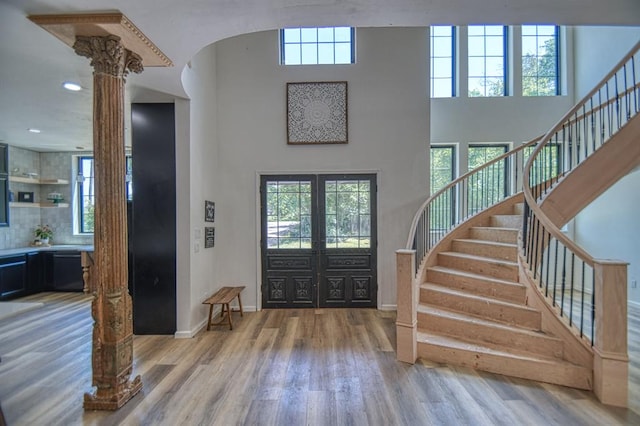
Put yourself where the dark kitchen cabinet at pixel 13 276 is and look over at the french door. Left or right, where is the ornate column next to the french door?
right

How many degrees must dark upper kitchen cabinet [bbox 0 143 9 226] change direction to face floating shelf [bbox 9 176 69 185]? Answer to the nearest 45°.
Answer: approximately 90° to its left

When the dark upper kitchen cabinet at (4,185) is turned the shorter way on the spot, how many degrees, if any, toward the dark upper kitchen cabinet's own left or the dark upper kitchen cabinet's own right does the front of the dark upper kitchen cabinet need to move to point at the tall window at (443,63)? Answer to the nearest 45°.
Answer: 0° — it already faces it

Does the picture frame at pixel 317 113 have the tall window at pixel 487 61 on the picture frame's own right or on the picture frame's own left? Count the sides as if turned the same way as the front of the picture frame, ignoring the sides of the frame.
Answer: on the picture frame's own left

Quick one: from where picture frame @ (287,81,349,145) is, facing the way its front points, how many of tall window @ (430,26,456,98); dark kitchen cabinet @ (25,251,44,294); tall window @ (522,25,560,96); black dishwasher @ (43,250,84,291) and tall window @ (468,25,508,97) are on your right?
2

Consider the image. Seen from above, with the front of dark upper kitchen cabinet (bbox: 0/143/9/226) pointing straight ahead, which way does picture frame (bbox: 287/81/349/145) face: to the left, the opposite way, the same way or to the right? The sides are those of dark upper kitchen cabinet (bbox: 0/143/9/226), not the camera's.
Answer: to the right

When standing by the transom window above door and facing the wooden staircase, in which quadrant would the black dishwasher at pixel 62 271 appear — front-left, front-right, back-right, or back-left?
back-right

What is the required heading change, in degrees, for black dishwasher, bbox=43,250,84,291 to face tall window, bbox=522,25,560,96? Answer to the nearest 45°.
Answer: approximately 45° to its left

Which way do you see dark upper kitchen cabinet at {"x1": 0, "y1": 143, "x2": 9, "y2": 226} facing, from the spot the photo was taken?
facing the viewer and to the right of the viewer

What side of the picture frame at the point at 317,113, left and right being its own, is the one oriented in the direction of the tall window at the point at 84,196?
right

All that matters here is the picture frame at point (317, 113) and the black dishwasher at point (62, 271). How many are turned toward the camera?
2
